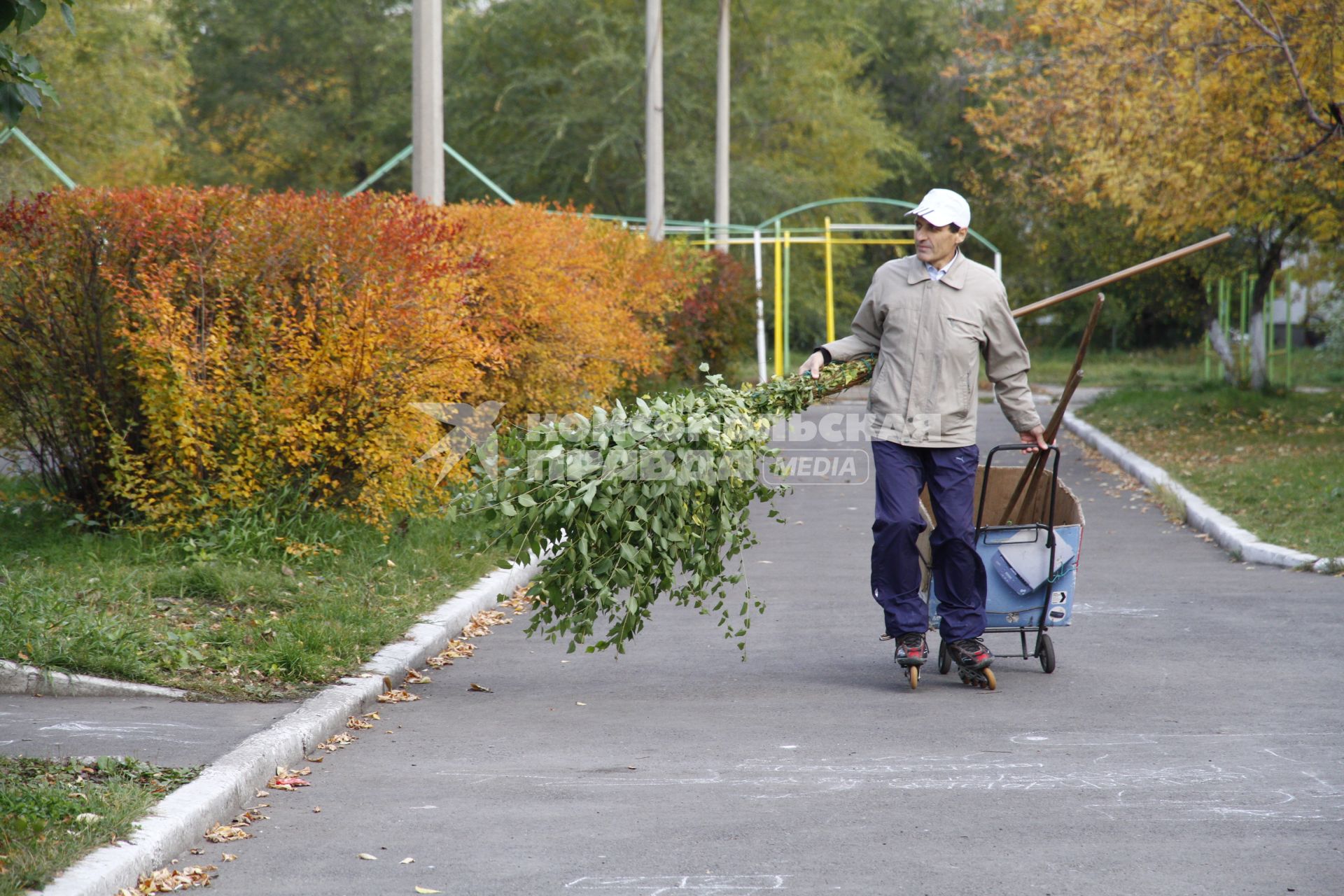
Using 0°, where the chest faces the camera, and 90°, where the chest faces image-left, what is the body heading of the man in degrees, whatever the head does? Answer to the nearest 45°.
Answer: approximately 0°

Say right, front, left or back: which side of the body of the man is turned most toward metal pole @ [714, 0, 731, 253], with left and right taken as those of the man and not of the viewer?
back

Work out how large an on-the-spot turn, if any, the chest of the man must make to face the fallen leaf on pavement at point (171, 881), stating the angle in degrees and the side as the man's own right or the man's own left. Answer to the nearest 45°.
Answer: approximately 45° to the man's own right

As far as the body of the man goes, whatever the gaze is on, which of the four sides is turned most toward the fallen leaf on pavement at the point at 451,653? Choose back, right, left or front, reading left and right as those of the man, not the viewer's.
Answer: right

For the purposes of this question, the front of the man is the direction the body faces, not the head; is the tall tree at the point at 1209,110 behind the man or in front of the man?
behind

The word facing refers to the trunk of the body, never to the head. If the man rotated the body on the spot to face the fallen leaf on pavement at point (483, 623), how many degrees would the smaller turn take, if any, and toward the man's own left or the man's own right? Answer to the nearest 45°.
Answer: approximately 135° to the man's own right

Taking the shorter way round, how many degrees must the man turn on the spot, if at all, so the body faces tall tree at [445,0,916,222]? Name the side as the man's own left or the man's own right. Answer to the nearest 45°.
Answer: approximately 180°

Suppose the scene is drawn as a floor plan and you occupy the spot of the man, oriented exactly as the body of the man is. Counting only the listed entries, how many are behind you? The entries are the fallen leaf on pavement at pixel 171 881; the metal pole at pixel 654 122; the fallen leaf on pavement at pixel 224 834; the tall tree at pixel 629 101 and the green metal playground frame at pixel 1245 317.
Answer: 3

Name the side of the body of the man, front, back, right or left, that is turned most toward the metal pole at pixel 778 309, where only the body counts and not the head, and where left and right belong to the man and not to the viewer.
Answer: back

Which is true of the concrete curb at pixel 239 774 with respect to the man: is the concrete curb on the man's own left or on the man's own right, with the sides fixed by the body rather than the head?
on the man's own right
